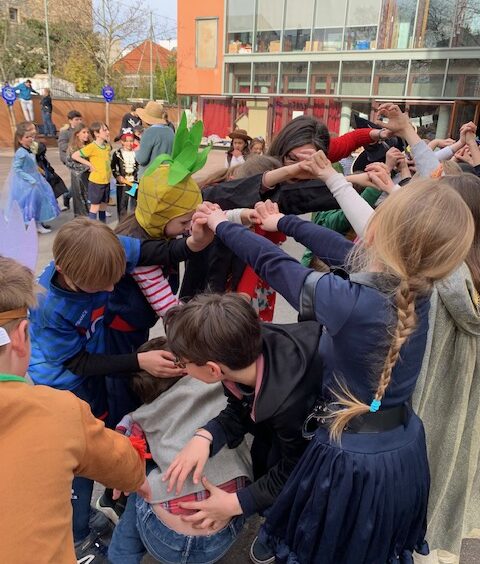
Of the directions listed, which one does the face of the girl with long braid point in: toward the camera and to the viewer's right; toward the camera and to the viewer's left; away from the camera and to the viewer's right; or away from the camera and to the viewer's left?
away from the camera and to the viewer's left

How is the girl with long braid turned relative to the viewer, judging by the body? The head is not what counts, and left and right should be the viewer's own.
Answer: facing away from the viewer and to the left of the viewer

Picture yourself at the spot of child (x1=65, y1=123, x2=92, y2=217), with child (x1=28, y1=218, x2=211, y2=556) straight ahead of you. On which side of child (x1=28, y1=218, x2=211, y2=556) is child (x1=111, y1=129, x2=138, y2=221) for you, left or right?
left

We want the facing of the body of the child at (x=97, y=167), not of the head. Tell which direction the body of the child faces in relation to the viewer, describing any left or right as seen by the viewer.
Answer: facing the viewer and to the right of the viewer

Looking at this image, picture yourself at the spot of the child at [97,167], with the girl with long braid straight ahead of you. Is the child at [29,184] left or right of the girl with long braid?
right

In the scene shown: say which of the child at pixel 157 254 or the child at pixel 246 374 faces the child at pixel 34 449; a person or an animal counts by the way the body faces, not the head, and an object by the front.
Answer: the child at pixel 246 374

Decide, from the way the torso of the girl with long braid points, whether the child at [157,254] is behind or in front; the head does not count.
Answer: in front

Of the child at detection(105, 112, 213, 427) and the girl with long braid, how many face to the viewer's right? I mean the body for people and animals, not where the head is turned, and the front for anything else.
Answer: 1

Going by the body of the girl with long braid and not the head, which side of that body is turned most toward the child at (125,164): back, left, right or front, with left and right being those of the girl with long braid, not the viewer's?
front

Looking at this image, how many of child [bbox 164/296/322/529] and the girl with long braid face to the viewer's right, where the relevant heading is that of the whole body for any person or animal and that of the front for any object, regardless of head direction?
0

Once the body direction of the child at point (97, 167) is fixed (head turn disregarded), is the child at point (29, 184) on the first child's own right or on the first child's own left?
on the first child's own right

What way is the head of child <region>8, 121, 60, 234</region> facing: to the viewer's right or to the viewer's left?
to the viewer's right
